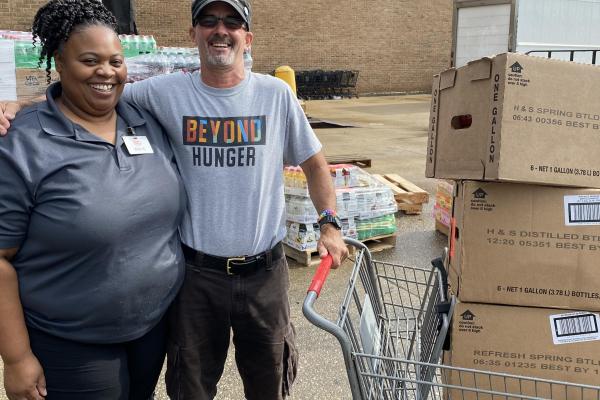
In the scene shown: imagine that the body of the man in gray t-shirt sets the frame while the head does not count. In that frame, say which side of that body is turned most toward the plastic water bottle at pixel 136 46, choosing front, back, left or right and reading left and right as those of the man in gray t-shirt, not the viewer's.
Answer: back

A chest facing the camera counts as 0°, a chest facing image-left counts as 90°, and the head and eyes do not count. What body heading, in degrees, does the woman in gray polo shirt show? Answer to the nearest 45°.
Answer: approximately 315°

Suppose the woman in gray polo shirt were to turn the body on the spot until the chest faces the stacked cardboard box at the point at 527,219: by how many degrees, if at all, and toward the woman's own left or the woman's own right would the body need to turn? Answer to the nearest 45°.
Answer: approximately 45° to the woman's own left

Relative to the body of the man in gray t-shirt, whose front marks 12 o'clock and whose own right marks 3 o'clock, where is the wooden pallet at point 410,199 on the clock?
The wooden pallet is roughly at 7 o'clock from the man in gray t-shirt.

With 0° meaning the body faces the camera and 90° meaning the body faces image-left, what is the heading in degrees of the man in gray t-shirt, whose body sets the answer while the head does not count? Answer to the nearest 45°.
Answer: approximately 0°

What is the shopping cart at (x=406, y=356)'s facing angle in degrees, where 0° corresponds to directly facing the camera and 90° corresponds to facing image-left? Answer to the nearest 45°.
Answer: approximately 270°

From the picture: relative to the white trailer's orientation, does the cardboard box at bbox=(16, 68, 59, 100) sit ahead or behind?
behind
